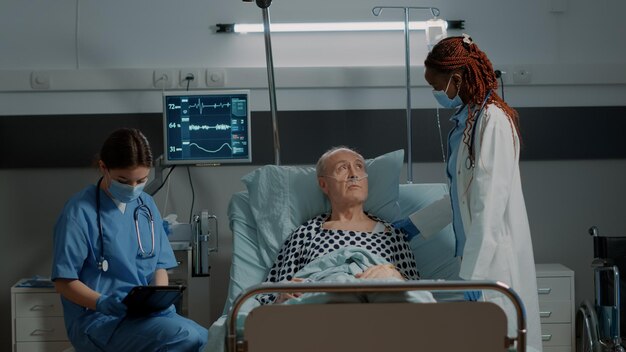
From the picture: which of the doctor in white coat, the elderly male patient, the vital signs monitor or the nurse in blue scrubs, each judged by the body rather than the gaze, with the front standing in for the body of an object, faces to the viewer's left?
the doctor in white coat

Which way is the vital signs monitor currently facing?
toward the camera

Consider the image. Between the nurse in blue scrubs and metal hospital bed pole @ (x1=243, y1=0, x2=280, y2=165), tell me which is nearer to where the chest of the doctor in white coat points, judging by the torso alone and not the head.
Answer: the nurse in blue scrubs

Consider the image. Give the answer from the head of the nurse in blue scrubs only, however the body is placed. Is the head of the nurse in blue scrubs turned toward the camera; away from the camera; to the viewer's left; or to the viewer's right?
toward the camera

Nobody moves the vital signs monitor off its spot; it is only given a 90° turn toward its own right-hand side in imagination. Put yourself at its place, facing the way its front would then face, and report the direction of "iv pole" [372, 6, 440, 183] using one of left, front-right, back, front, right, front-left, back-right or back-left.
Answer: back

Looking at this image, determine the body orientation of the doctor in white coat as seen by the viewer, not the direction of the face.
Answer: to the viewer's left

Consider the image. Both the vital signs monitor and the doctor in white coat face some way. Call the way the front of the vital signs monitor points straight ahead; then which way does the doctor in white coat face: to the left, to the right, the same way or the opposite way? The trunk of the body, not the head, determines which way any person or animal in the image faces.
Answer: to the right

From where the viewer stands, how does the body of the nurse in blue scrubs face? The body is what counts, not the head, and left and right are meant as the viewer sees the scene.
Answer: facing the viewer and to the right of the viewer

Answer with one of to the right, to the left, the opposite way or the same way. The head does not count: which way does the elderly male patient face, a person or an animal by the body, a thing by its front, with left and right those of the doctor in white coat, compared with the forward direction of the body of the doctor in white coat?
to the left

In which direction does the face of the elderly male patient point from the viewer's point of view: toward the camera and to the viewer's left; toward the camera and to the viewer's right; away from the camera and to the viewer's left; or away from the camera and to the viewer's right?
toward the camera and to the viewer's right

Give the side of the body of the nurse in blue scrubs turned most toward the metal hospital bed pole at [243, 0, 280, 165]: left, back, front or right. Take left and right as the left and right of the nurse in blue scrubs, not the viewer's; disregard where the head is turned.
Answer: left

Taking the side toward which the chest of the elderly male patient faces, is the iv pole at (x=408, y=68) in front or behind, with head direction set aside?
behind

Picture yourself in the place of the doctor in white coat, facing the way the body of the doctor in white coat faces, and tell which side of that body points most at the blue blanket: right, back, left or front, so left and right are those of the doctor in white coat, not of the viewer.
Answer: front

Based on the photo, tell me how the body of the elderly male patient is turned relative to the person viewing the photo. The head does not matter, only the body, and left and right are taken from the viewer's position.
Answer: facing the viewer
